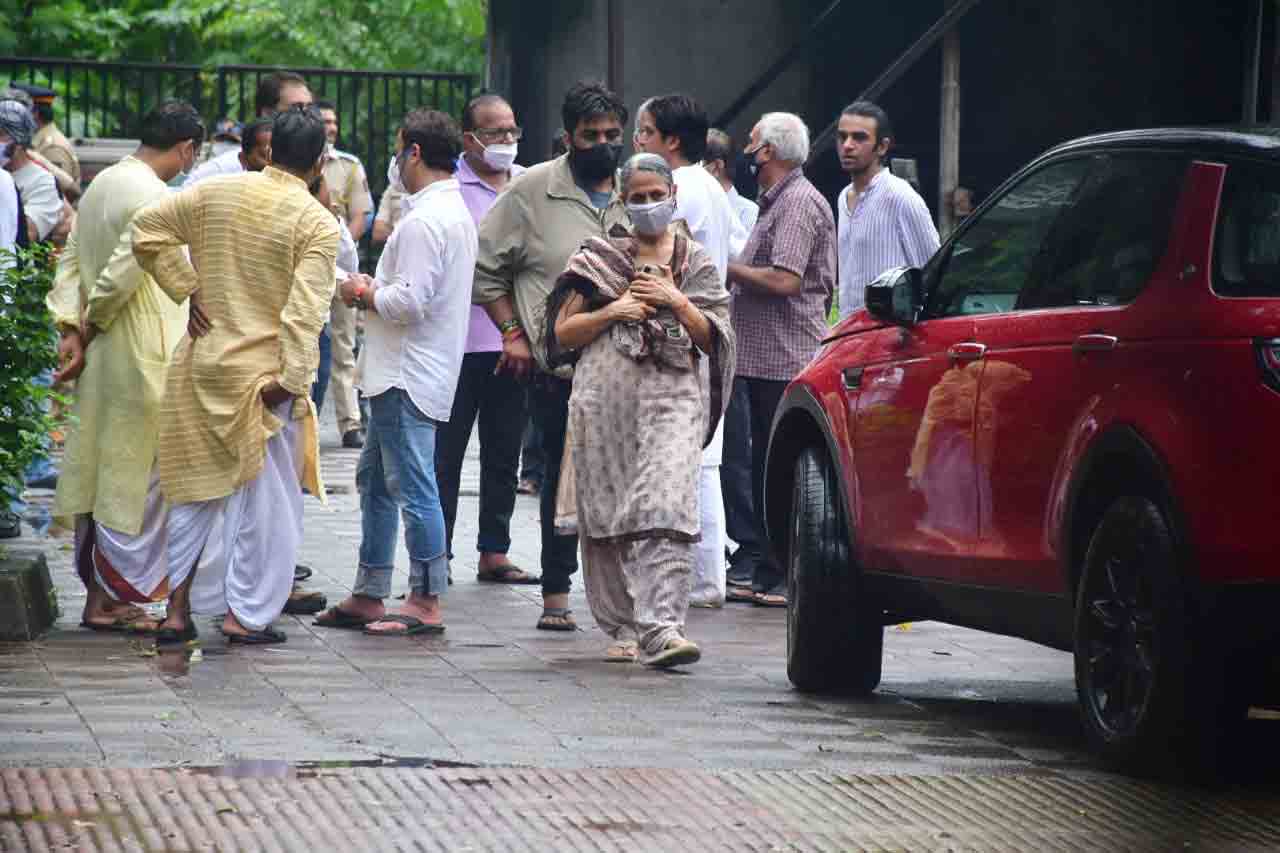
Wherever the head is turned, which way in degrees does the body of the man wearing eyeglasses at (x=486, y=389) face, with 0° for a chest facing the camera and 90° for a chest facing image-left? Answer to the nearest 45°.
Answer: approximately 315°

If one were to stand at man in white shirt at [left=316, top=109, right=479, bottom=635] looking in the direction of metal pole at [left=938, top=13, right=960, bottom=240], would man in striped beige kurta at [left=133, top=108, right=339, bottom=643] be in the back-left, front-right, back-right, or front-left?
back-left

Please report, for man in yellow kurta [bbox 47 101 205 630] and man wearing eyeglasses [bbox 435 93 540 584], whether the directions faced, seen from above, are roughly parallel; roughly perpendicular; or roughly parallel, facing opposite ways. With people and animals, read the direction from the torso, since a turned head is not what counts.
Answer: roughly perpendicular

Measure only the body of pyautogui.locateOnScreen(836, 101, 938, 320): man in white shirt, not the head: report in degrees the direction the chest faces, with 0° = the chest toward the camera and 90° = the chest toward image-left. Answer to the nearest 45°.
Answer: approximately 45°

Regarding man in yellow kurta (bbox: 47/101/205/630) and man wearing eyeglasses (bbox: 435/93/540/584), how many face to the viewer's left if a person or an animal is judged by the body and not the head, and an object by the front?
0

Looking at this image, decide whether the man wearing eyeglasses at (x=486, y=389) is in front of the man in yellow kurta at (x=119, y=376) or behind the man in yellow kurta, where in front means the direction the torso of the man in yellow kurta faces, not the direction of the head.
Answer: in front

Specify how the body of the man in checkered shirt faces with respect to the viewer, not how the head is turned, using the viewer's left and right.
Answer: facing to the left of the viewer

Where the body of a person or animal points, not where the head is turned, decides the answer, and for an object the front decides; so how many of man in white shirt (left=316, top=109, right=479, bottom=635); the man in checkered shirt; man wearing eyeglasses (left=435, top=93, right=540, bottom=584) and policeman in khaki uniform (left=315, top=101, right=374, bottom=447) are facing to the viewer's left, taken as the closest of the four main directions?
2

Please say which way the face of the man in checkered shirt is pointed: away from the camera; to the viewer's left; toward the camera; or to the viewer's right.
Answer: to the viewer's left
